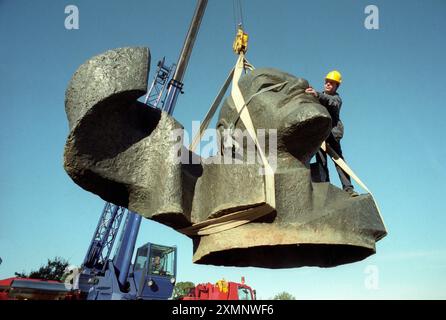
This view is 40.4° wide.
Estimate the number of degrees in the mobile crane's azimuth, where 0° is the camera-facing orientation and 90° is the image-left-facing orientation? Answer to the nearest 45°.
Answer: approximately 315°
